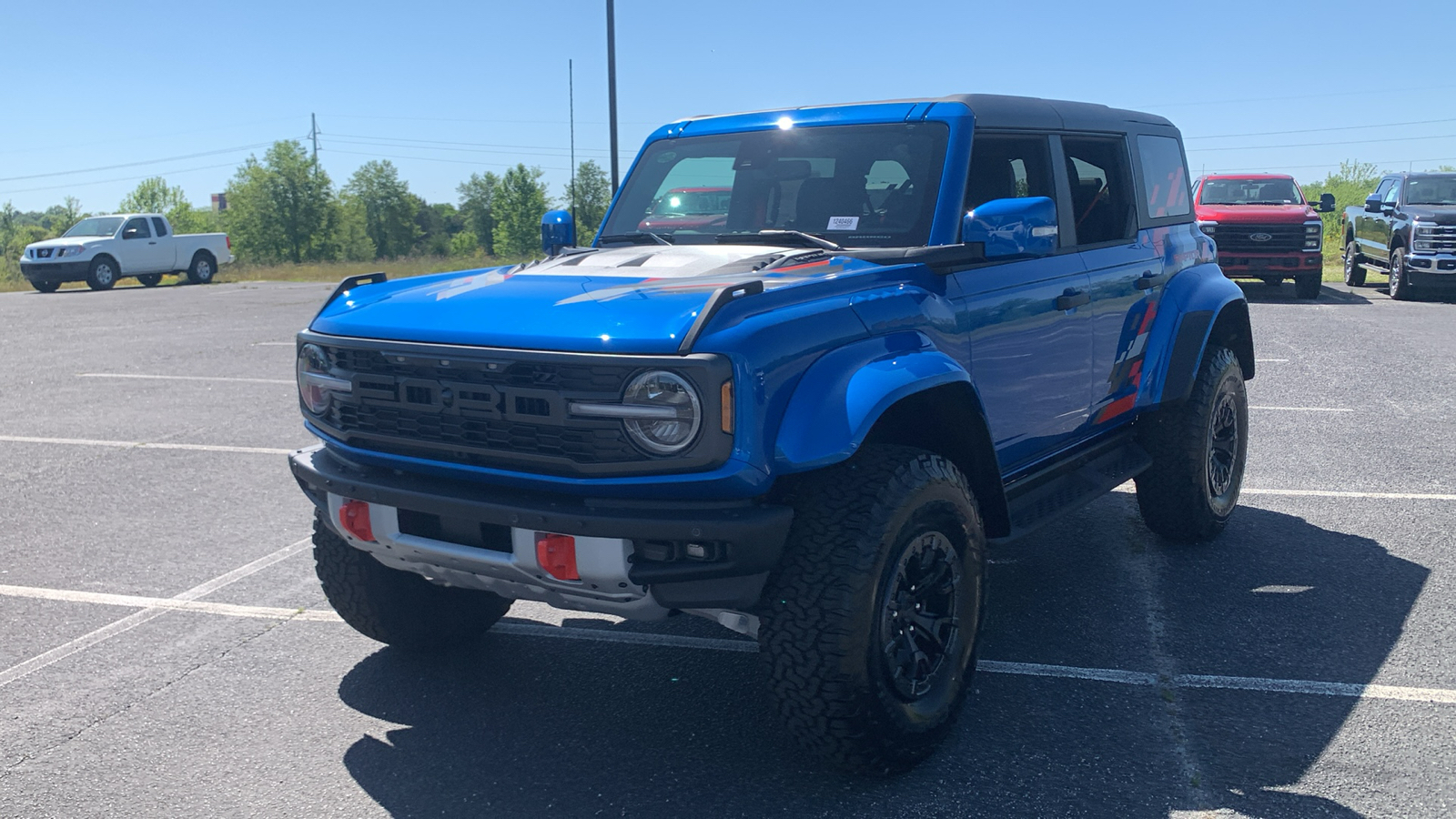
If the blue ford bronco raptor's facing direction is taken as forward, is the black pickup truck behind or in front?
behind

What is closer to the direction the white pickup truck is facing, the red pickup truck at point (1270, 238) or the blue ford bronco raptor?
the blue ford bronco raptor

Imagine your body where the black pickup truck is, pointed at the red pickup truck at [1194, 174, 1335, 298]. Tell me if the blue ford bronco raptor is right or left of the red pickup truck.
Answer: left

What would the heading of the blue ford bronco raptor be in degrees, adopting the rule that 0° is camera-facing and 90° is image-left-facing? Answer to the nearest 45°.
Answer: approximately 45°

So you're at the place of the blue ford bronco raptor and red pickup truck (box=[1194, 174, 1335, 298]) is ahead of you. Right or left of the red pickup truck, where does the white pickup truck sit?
left

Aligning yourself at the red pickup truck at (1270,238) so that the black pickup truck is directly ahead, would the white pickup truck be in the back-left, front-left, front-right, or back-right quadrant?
back-left

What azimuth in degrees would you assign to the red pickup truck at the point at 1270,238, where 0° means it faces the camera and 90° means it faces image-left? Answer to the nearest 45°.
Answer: approximately 0°

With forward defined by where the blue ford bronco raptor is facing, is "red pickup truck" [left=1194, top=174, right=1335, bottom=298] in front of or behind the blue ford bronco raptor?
behind

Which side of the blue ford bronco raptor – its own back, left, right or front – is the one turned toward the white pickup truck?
right
